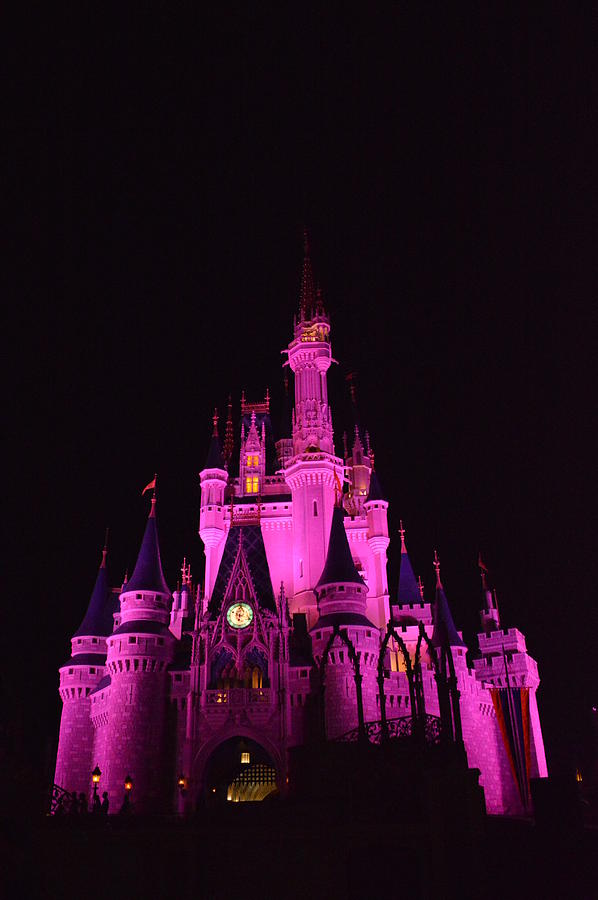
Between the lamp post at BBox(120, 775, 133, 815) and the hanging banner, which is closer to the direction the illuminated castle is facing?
the lamp post

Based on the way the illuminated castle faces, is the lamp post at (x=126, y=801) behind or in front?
in front

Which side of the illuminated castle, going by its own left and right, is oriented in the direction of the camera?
front
